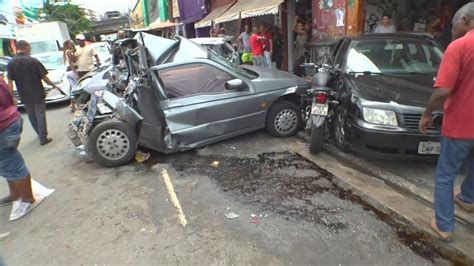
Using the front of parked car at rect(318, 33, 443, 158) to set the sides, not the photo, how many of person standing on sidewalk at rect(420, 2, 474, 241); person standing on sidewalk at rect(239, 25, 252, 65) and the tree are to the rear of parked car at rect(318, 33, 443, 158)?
2

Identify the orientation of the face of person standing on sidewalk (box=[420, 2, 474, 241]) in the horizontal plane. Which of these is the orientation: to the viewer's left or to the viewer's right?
to the viewer's left

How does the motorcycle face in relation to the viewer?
away from the camera

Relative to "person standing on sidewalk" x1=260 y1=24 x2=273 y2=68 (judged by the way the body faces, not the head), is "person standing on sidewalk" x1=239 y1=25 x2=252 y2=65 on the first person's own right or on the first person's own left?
on the first person's own right

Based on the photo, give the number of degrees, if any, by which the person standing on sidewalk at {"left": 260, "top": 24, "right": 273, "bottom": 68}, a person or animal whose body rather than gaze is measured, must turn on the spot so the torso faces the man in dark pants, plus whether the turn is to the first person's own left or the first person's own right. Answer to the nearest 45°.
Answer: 0° — they already face them

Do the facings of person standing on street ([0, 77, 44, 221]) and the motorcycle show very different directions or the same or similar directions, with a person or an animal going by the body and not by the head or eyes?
very different directions

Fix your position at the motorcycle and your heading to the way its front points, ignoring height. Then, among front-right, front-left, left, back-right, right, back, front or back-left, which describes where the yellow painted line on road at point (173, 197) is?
back-left

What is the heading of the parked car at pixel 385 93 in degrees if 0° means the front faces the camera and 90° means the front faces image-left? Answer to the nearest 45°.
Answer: approximately 315°

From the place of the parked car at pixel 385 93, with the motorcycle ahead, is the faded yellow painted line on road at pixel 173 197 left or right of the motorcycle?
left
